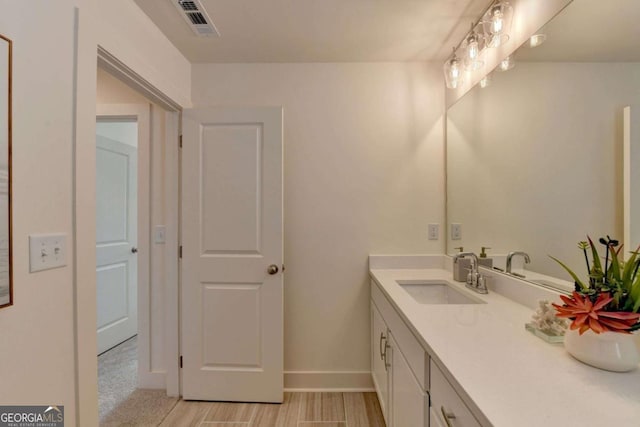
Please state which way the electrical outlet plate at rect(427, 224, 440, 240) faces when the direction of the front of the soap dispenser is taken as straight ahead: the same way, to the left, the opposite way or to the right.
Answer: to the left

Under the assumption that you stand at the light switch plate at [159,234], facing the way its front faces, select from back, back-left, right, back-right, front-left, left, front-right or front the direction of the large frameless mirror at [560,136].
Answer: front-left

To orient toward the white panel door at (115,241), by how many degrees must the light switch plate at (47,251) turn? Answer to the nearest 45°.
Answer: approximately 135° to its left

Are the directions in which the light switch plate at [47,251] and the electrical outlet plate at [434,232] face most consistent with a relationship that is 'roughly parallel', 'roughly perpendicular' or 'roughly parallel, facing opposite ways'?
roughly perpendicular

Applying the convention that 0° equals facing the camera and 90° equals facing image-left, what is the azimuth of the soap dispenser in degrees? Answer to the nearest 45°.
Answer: approximately 90°

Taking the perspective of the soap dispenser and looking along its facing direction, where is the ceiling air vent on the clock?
The ceiling air vent is roughly at 11 o'clock from the soap dispenser.

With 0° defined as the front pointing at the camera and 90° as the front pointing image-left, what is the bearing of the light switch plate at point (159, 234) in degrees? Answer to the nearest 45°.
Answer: approximately 0°

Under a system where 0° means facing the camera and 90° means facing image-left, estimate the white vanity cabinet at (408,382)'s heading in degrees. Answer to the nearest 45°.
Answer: approximately 90°

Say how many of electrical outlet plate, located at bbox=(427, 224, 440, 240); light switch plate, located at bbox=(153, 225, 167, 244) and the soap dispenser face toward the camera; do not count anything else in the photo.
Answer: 2
